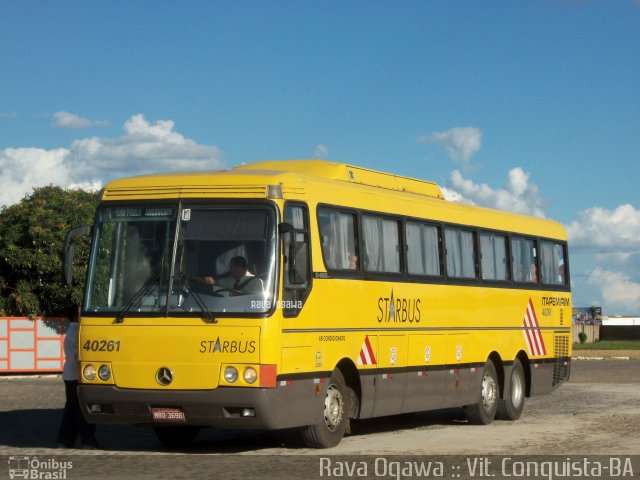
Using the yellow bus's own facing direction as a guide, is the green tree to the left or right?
on its right

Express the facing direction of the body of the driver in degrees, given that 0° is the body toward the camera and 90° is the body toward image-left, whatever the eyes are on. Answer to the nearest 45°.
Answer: approximately 45°

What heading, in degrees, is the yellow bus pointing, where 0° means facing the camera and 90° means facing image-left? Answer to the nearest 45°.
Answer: approximately 45°

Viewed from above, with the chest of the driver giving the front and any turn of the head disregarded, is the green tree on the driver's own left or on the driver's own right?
on the driver's own right
